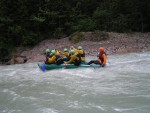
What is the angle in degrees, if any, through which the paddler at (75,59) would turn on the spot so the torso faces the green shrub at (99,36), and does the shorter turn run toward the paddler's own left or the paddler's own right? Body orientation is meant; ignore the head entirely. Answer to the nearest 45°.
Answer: approximately 90° to the paddler's own right

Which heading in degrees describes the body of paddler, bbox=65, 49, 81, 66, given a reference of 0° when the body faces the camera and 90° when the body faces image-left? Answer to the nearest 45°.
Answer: approximately 90°

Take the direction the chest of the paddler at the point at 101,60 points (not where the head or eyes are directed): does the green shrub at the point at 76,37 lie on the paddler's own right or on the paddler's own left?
on the paddler's own right

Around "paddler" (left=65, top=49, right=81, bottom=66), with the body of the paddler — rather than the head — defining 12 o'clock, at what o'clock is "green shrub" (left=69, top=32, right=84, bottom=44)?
The green shrub is roughly at 3 o'clock from the paddler.

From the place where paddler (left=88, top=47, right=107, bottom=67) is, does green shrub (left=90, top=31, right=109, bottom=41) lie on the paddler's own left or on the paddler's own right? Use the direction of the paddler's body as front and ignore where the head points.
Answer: on the paddler's own right

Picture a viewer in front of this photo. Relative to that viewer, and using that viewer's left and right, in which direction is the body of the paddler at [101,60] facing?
facing to the left of the viewer
